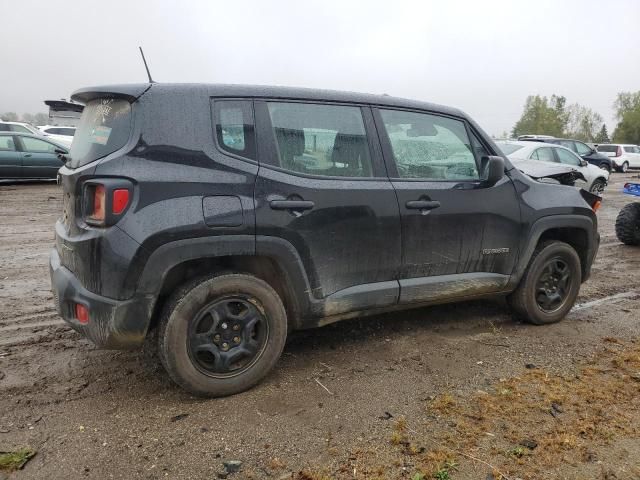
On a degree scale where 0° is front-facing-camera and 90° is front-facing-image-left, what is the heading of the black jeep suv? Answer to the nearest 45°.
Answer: approximately 225°

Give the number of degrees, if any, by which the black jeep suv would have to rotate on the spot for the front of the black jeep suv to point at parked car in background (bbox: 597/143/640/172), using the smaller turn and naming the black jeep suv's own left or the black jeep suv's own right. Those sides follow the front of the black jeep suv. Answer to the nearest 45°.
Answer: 0° — it already faces it

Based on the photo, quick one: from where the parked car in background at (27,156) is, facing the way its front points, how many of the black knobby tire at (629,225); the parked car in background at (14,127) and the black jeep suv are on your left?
1

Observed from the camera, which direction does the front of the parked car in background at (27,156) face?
facing to the right of the viewer

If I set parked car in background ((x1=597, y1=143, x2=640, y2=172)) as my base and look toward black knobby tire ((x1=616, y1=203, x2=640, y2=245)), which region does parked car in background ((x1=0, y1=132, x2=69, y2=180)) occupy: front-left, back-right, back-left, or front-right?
front-right

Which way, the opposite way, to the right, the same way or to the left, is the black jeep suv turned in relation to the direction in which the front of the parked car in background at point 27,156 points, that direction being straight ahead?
the same way

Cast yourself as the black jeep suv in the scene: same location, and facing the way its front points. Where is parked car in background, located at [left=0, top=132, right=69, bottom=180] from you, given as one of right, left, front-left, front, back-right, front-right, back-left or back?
left

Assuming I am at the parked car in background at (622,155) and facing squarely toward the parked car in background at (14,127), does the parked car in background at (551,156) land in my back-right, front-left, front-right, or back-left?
front-left

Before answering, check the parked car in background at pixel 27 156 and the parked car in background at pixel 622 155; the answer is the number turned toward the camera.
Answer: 0

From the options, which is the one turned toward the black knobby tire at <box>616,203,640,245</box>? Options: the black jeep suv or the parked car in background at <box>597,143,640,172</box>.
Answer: the black jeep suv
